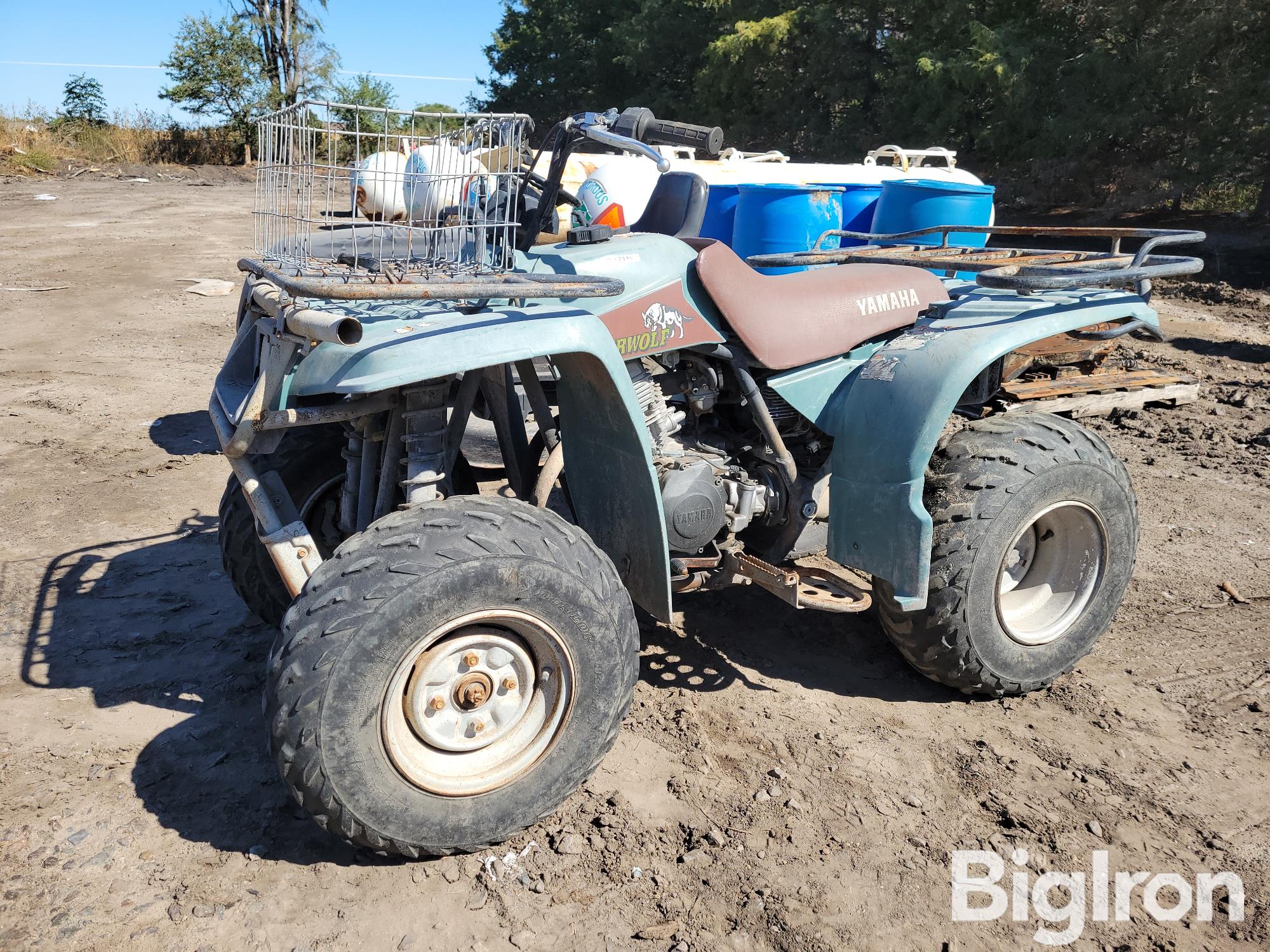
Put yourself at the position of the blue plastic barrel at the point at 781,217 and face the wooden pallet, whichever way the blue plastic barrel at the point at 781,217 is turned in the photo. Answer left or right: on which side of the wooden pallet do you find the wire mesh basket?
right

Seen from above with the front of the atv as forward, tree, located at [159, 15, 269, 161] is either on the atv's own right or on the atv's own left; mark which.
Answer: on the atv's own right

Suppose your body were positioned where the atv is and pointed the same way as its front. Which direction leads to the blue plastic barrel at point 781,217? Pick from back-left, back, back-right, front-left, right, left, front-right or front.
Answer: back-right

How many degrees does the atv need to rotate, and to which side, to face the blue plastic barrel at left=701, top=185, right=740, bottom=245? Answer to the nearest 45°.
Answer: approximately 135° to its right

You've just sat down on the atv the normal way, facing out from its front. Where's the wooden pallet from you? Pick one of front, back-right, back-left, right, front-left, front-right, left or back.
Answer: back

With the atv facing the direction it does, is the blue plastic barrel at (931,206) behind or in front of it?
behind

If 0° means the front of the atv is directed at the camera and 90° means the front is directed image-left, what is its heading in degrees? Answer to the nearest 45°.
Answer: approximately 45°

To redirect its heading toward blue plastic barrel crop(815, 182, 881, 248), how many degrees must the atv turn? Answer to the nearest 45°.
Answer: approximately 135° to its right
